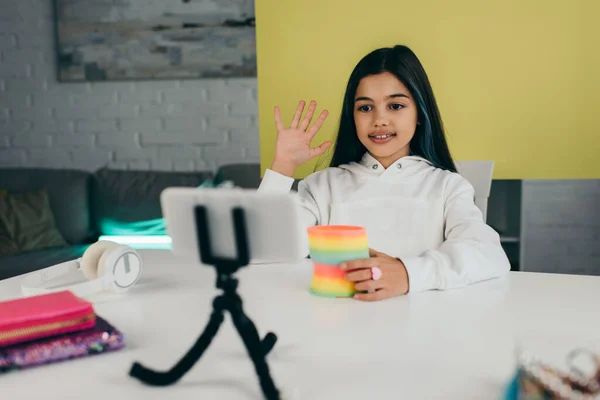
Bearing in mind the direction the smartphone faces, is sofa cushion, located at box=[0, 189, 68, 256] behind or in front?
in front

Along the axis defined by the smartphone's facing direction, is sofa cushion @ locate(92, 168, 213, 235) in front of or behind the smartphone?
in front

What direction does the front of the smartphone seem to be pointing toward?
away from the camera

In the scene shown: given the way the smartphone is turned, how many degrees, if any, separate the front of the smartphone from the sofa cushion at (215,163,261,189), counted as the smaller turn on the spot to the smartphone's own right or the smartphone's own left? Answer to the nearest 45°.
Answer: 0° — it already faces it
